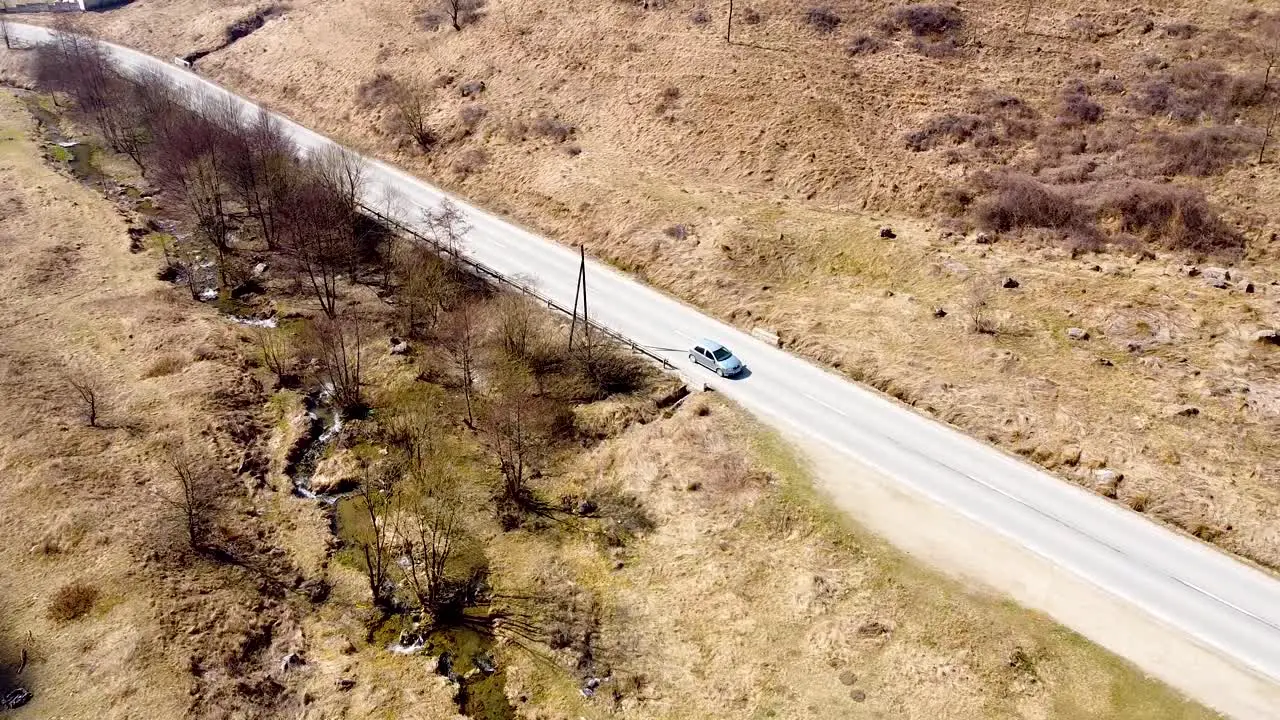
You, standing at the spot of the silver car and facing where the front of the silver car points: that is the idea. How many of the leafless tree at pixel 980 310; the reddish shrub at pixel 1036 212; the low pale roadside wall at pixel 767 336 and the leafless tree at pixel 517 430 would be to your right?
1

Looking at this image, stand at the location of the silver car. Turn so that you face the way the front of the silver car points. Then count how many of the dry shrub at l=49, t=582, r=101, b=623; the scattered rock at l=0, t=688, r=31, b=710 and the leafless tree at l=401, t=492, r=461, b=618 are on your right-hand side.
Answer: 3

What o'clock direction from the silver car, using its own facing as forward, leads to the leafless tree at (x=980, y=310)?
The leafless tree is roughly at 10 o'clock from the silver car.

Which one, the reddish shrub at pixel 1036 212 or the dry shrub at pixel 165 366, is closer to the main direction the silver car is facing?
the reddish shrub

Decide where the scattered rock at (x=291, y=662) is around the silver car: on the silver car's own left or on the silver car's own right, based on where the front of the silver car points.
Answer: on the silver car's own right

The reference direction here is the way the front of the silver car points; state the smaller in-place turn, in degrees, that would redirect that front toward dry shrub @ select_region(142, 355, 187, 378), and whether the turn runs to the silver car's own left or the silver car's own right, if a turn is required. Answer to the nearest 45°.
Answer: approximately 135° to the silver car's own right

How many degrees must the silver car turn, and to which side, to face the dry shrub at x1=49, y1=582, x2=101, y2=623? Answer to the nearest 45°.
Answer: approximately 90° to its right

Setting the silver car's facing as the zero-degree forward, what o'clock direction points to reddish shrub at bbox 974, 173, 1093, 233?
The reddish shrub is roughly at 9 o'clock from the silver car.

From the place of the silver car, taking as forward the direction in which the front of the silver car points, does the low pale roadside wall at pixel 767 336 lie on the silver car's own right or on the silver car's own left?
on the silver car's own left

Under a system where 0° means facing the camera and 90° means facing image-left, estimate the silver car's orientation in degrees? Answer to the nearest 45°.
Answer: approximately 315°

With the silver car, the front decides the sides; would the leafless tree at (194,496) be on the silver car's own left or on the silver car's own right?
on the silver car's own right

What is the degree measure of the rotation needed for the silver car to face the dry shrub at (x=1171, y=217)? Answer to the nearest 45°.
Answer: approximately 90° to its left

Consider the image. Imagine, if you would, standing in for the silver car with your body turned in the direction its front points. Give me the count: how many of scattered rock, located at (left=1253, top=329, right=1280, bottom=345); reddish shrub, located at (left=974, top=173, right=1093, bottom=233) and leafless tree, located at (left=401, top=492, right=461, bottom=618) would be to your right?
1

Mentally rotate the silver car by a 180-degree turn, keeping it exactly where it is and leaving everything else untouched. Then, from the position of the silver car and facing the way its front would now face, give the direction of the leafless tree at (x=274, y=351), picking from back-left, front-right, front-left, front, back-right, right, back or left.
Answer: front-left

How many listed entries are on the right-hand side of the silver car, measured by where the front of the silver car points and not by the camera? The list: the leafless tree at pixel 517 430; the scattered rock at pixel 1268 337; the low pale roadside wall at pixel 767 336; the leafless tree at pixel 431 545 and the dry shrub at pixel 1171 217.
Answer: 2
